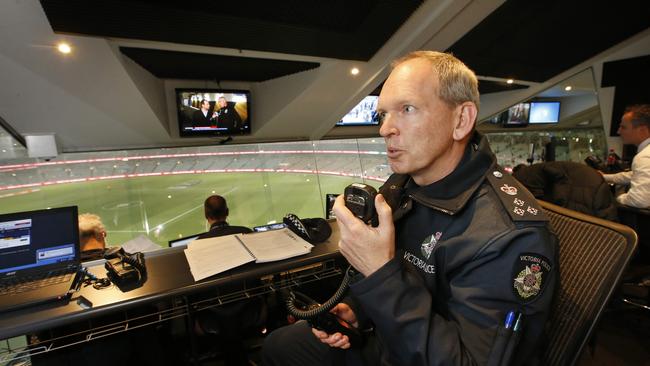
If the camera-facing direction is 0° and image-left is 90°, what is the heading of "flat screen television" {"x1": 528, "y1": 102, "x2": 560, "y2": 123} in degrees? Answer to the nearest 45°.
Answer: approximately 0°

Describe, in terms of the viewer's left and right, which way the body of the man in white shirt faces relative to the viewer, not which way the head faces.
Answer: facing to the left of the viewer

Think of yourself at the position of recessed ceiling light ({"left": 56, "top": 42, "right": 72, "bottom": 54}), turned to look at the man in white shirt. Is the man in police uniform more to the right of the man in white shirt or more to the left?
right

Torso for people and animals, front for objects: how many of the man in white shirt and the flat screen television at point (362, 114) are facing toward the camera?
1

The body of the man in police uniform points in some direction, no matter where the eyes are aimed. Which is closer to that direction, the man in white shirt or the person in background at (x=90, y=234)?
the person in background

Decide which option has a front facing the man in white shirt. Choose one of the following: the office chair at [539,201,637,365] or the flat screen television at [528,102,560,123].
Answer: the flat screen television

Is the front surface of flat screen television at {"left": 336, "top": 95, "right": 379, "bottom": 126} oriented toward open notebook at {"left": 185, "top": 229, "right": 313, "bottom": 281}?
yes

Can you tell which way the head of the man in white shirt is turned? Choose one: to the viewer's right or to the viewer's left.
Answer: to the viewer's left

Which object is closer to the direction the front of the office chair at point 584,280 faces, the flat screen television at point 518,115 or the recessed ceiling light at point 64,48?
the recessed ceiling light

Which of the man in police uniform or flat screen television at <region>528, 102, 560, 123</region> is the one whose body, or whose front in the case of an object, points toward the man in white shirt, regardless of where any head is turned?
the flat screen television

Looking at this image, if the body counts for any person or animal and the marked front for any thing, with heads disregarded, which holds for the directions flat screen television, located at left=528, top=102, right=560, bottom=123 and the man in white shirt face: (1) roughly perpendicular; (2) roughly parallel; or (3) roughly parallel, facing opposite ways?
roughly perpendicular
